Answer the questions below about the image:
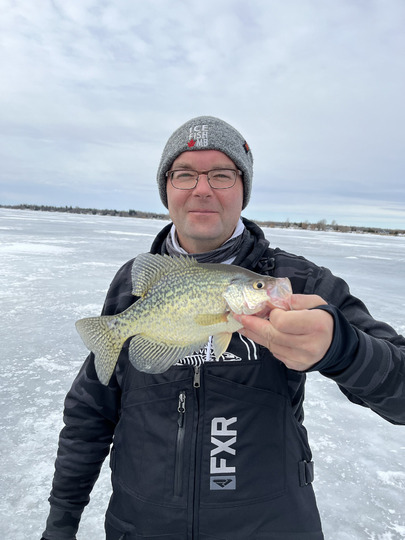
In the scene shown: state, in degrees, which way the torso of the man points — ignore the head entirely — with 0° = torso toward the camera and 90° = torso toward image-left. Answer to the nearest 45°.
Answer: approximately 0°

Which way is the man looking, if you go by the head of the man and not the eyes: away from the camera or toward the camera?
toward the camera
